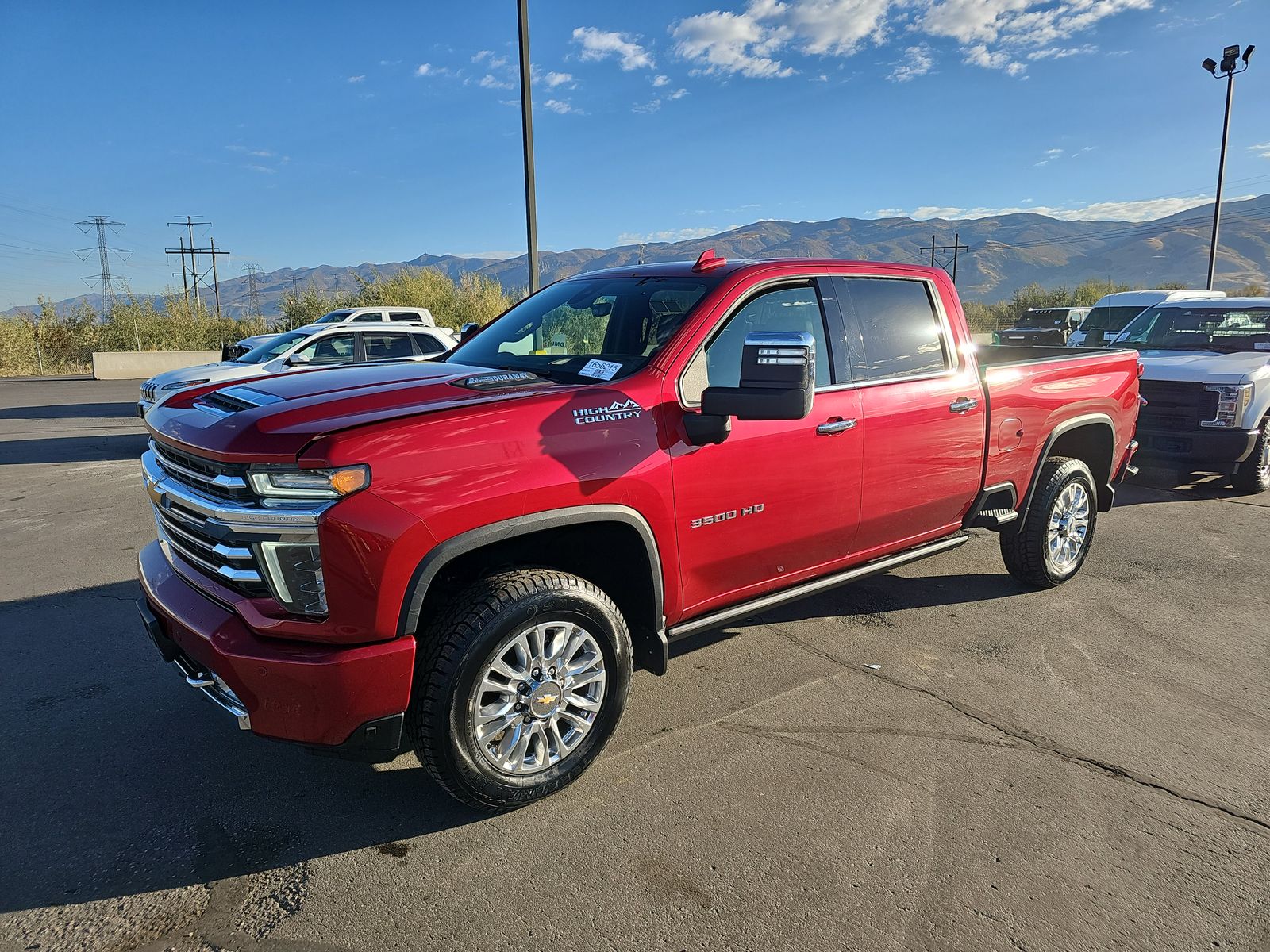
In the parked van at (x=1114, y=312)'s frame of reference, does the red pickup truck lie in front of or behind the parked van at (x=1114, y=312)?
in front

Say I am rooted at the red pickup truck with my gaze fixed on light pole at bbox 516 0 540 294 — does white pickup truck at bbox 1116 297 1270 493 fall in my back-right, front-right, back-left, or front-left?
front-right

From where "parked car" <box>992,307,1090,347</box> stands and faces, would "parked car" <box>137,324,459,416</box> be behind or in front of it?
in front

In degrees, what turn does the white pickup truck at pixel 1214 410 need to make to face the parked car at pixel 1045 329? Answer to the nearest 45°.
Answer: approximately 135° to its right

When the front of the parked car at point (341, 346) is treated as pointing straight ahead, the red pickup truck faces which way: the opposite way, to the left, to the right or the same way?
the same way

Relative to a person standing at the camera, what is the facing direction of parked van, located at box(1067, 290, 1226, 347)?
facing the viewer and to the left of the viewer

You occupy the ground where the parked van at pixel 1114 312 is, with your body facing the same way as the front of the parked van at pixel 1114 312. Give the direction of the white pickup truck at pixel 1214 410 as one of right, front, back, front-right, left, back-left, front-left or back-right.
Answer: front-left

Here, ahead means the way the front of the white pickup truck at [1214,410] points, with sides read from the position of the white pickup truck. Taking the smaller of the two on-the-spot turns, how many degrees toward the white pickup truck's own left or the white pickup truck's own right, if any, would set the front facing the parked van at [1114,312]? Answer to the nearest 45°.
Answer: approximately 135° to the white pickup truck's own right

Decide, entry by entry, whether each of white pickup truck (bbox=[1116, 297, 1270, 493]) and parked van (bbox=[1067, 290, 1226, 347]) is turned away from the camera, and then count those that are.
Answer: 0

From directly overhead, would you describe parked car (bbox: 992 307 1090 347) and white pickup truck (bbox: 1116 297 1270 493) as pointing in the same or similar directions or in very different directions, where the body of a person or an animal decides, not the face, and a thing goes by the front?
same or similar directions

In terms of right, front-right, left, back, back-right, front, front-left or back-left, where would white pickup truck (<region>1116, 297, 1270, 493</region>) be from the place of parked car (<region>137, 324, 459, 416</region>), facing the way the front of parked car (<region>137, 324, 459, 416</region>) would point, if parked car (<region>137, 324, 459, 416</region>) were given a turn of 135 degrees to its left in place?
front-right

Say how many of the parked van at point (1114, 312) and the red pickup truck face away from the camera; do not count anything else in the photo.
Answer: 0
